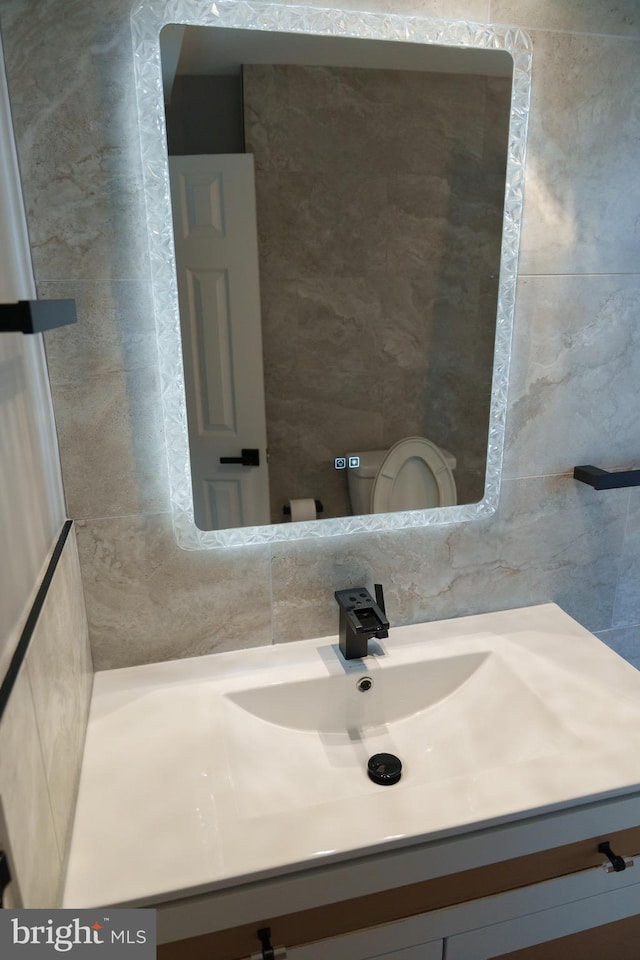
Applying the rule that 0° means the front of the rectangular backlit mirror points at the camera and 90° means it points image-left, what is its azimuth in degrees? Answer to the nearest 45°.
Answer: approximately 0°

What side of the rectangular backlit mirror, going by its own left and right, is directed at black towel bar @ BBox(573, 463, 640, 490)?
left
